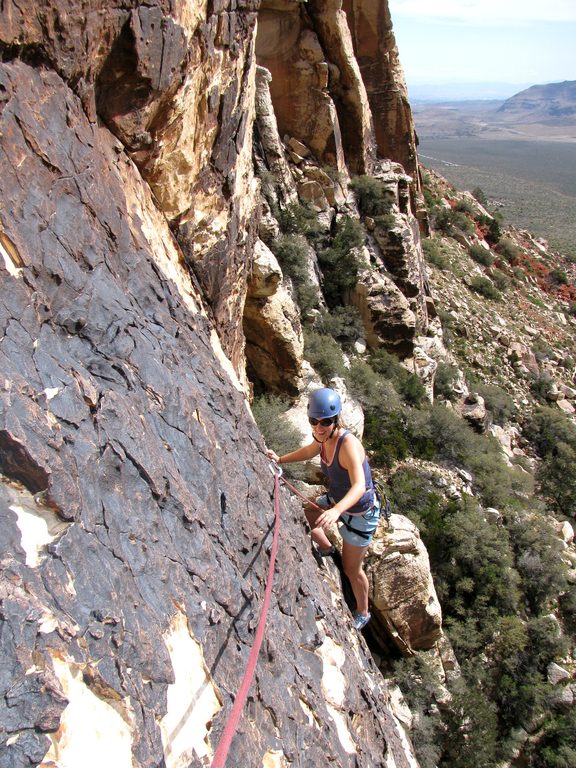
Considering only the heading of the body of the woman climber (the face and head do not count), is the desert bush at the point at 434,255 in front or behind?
behind

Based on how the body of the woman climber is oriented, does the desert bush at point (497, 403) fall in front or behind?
behind

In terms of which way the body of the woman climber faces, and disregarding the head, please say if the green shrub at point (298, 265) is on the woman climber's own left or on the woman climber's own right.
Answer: on the woman climber's own right

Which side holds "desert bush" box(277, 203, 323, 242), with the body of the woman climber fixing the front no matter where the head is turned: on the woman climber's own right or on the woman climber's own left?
on the woman climber's own right

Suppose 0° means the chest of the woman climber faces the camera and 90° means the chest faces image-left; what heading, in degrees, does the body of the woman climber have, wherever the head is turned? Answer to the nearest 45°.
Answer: approximately 45°

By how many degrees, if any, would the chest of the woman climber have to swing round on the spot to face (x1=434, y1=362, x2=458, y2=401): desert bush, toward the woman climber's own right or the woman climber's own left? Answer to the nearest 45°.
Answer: approximately 135° to the woman climber's own right

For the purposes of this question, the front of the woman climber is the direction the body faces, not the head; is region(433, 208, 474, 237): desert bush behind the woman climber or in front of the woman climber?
behind

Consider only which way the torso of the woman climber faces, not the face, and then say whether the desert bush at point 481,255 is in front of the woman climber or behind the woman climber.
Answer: behind

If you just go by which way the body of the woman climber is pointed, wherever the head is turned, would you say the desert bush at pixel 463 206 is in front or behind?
behind
